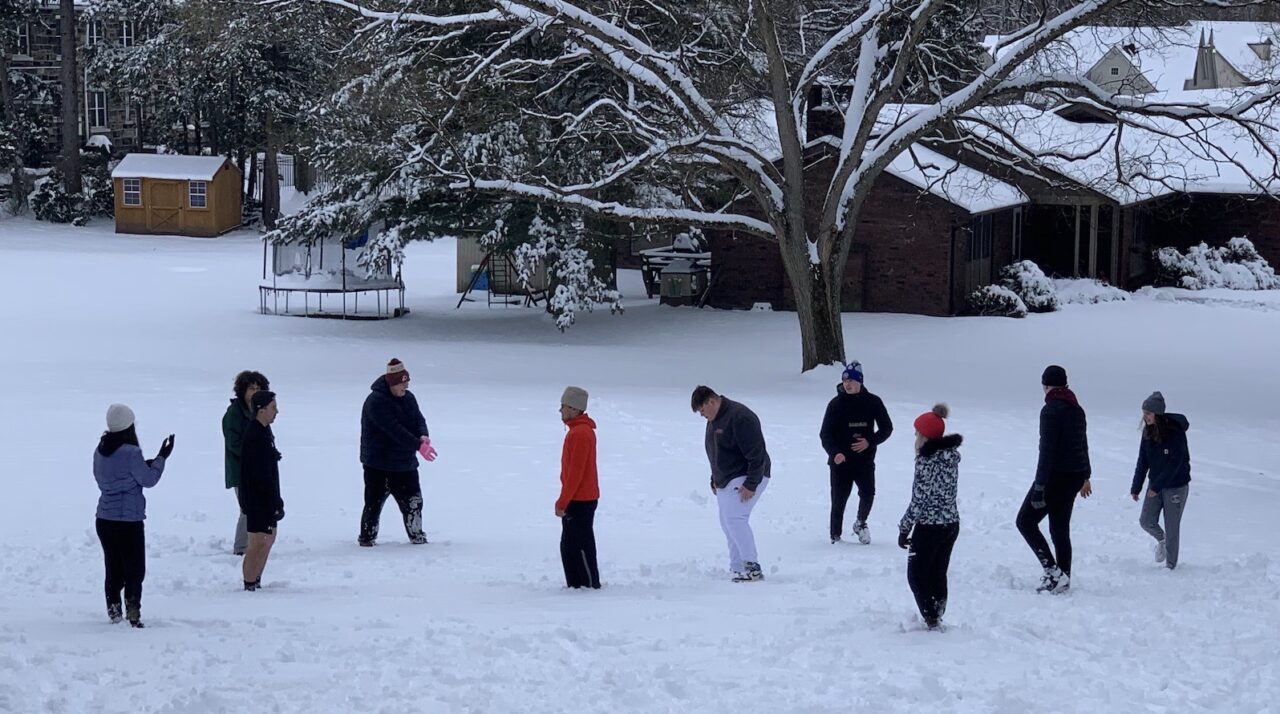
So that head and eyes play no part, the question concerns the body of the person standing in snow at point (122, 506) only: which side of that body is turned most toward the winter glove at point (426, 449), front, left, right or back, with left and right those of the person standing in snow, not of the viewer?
front

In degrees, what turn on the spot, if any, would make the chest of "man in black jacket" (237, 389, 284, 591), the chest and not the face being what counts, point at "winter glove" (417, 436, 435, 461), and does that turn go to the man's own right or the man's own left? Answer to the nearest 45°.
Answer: approximately 45° to the man's own left

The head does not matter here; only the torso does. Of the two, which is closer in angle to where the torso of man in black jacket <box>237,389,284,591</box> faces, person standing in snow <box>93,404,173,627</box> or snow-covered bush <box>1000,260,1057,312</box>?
the snow-covered bush

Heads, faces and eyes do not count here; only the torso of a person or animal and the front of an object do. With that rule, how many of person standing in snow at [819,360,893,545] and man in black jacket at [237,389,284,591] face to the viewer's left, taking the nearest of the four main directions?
0

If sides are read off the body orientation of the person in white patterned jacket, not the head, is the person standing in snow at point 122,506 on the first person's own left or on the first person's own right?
on the first person's own left

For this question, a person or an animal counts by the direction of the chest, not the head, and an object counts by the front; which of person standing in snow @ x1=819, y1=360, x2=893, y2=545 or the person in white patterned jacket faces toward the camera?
the person standing in snow

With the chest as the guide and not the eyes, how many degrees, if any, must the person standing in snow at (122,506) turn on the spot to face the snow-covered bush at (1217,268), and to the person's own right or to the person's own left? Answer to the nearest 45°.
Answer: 0° — they already face it

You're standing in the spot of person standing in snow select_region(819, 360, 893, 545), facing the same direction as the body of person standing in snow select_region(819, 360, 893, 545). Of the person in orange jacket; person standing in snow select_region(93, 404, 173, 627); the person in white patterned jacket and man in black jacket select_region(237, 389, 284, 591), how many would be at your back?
0

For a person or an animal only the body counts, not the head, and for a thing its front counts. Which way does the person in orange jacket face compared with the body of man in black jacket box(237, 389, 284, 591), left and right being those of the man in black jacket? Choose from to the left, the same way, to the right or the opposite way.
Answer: the opposite way

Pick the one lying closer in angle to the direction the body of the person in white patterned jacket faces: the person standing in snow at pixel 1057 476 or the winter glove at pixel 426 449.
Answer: the winter glove

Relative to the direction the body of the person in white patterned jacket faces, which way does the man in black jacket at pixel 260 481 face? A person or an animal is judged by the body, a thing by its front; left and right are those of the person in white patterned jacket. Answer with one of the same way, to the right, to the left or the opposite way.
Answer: to the right

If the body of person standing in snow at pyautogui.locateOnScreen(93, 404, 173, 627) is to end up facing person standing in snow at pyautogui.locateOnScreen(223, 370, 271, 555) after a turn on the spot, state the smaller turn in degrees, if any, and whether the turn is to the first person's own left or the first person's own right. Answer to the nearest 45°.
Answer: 0° — they already face them

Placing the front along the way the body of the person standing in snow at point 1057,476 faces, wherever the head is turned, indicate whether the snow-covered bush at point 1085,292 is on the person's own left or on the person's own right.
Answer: on the person's own right

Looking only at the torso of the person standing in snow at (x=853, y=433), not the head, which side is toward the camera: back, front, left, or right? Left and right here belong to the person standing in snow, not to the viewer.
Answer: front

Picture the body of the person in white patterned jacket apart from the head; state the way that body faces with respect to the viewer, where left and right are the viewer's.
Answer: facing away from the viewer and to the left of the viewer

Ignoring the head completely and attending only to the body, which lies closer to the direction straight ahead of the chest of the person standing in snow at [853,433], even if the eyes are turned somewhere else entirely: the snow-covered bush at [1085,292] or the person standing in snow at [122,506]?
the person standing in snow

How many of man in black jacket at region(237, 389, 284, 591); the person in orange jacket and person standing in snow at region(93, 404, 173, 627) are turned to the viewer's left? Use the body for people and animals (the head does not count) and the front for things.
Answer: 1

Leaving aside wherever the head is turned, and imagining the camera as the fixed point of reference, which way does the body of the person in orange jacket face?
to the viewer's left

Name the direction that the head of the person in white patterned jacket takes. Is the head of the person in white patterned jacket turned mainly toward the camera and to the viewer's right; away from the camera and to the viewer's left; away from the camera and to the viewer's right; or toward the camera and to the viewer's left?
away from the camera and to the viewer's left
